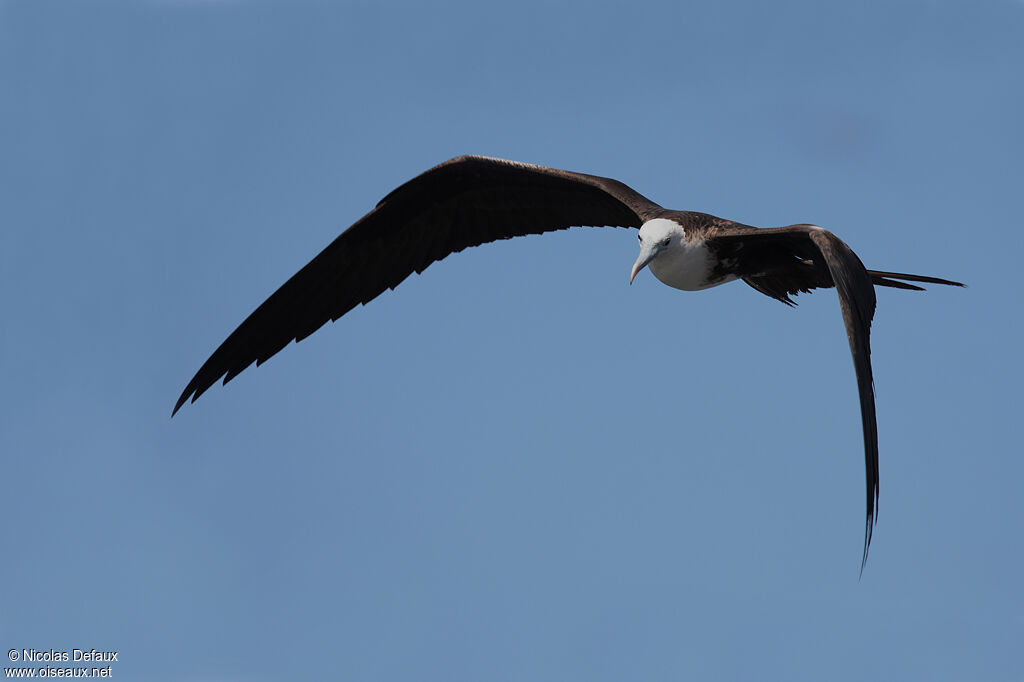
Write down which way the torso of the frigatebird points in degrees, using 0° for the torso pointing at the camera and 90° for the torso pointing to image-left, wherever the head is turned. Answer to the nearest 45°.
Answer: approximately 45°
